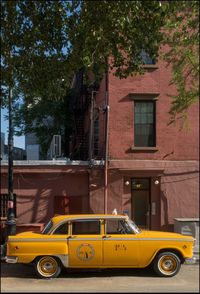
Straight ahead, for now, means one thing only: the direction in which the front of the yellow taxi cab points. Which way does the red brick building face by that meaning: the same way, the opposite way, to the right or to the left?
to the right

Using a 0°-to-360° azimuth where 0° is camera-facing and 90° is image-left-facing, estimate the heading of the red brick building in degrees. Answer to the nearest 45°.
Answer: approximately 0°

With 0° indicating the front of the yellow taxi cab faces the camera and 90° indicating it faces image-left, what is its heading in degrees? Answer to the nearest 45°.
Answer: approximately 270°

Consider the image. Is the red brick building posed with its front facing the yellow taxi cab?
yes

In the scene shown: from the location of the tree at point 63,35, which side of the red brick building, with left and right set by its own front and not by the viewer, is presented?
front

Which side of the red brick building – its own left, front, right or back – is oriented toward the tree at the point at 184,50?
front

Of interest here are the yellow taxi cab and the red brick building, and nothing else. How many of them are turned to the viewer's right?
1

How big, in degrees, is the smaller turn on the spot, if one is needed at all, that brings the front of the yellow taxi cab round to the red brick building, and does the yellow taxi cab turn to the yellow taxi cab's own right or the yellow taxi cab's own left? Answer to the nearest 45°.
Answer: approximately 90° to the yellow taxi cab's own left
